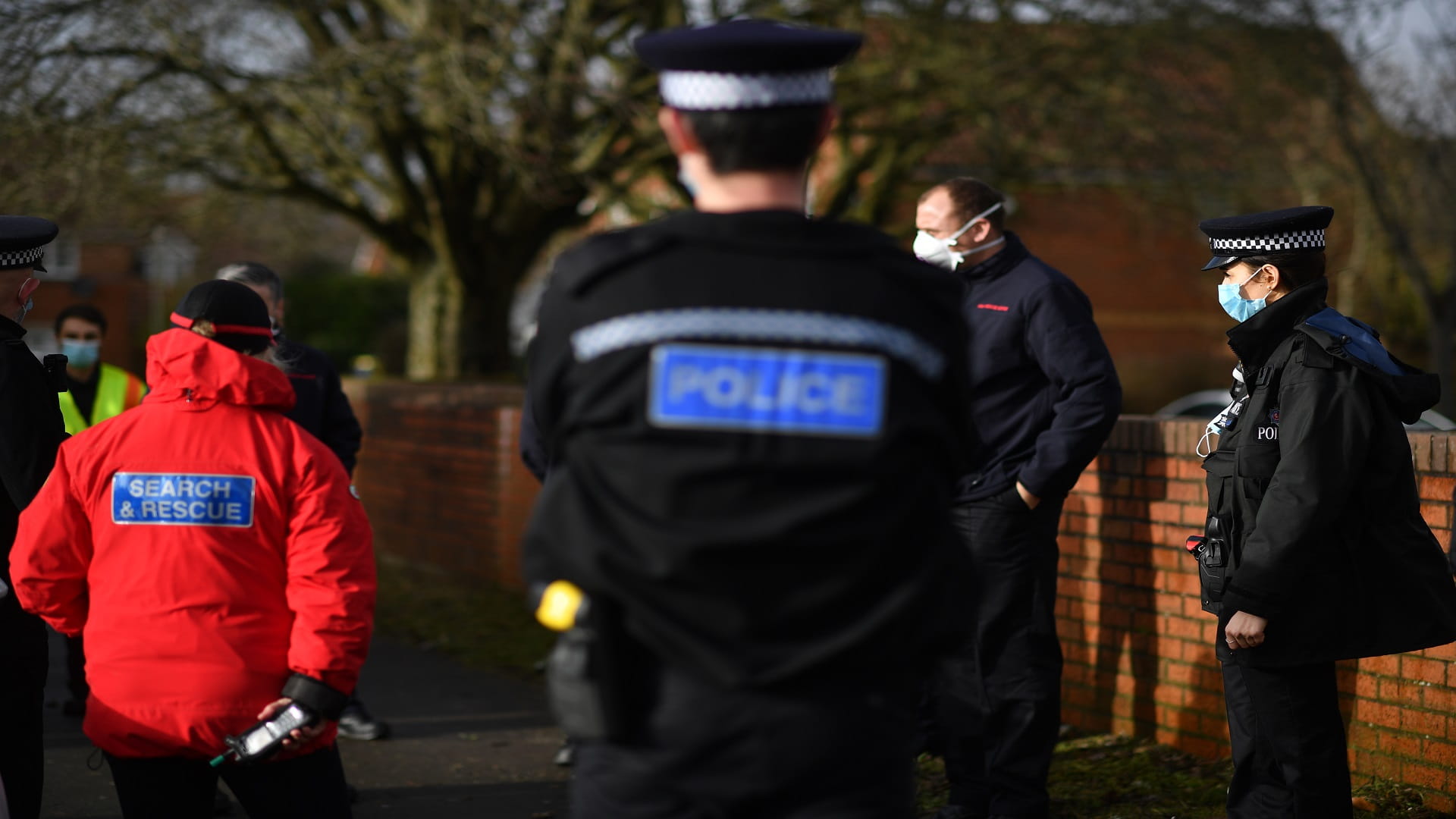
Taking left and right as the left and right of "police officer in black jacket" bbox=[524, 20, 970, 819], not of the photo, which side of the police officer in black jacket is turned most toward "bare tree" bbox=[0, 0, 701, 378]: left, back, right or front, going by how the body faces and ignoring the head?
front

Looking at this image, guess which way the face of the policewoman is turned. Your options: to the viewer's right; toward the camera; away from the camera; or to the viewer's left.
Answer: to the viewer's left

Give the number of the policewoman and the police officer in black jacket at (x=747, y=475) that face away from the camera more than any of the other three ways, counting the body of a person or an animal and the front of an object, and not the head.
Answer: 1

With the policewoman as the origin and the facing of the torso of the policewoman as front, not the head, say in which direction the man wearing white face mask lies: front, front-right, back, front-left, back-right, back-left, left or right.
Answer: front-right

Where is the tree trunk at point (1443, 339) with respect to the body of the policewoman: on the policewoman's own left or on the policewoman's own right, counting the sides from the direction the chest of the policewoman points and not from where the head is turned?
on the policewoman's own right

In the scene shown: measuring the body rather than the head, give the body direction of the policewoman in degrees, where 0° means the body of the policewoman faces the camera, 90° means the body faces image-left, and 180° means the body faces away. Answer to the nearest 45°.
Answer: approximately 90°

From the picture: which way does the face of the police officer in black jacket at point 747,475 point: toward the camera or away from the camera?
away from the camera

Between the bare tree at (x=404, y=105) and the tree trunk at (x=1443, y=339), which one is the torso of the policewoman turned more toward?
the bare tree

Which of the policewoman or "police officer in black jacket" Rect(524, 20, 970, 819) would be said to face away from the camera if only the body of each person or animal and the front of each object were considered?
the police officer in black jacket

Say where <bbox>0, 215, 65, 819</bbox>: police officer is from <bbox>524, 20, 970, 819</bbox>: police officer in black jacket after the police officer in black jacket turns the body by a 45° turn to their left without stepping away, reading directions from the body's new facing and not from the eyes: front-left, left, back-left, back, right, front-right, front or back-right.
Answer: front

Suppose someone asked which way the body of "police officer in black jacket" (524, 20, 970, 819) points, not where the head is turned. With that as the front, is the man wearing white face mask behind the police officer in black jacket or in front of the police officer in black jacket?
in front

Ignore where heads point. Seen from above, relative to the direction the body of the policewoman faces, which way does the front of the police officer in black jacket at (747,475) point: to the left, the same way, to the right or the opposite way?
to the right

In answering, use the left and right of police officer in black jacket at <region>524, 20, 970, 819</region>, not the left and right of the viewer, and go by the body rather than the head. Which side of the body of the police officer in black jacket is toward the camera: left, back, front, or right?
back
